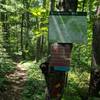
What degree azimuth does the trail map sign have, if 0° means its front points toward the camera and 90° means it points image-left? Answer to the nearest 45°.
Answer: approximately 0°
